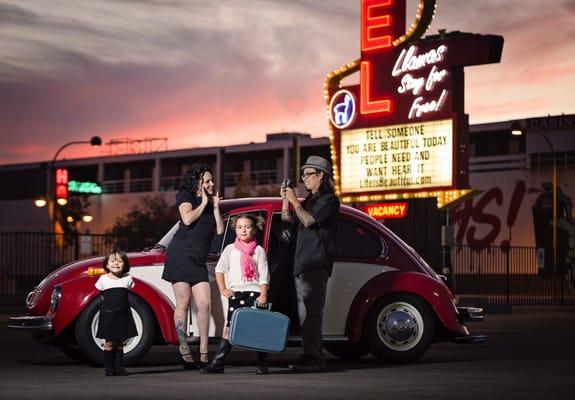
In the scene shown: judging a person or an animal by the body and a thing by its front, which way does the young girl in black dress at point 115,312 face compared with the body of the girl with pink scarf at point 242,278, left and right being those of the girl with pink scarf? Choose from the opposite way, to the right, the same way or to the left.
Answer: the same way

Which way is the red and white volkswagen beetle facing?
to the viewer's left

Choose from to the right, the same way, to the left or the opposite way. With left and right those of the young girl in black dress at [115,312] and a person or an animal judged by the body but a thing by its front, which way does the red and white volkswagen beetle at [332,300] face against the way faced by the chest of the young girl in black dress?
to the right

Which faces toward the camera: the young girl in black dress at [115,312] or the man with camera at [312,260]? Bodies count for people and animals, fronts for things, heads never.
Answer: the young girl in black dress

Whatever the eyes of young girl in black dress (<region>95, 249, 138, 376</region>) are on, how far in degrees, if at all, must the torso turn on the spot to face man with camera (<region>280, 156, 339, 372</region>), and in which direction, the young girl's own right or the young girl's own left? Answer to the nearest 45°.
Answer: approximately 90° to the young girl's own left

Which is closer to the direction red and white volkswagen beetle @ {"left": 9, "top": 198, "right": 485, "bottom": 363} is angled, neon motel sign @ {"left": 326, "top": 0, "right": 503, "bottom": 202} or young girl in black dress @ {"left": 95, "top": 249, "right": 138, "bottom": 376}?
the young girl in black dress

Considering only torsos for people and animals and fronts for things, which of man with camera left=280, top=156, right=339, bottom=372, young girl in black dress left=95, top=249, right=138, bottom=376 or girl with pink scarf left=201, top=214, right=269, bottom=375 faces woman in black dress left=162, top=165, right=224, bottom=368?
the man with camera

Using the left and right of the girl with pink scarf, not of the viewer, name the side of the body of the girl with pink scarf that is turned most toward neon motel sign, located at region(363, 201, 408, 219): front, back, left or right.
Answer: back

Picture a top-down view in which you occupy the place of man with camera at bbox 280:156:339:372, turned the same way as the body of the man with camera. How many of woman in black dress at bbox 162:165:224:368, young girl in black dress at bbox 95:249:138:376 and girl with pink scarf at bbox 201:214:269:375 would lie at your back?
0

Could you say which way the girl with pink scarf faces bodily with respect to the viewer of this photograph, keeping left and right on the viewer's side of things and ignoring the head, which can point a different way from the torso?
facing the viewer

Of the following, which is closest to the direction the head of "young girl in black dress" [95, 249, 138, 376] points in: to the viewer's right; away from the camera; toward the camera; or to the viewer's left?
toward the camera

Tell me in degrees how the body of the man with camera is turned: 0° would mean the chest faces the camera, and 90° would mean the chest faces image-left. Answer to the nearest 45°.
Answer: approximately 90°

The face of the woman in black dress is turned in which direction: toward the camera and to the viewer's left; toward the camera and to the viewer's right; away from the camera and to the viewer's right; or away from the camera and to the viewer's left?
toward the camera and to the viewer's right

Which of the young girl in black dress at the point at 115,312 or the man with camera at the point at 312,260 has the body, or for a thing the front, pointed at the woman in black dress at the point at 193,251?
the man with camera
